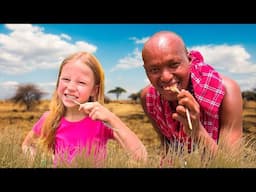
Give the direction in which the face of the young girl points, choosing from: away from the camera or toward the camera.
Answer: toward the camera

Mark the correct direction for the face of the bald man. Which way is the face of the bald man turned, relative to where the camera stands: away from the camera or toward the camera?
toward the camera

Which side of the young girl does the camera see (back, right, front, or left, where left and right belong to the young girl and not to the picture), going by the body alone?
front
